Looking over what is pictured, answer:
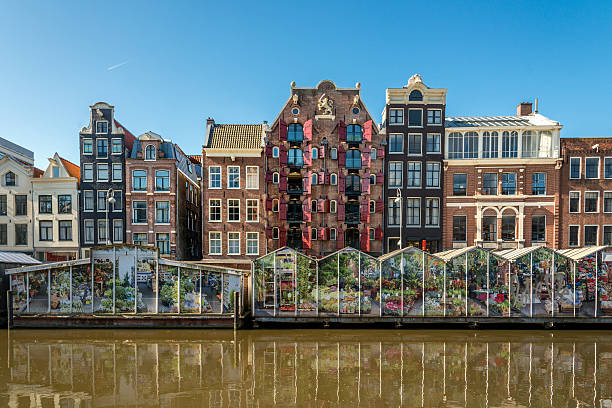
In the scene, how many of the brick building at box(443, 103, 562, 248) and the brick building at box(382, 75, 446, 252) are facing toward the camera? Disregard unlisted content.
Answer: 2

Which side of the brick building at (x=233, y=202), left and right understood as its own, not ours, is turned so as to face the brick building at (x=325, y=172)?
left

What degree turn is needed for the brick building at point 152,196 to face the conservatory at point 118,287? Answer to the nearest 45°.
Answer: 0° — it already faces it

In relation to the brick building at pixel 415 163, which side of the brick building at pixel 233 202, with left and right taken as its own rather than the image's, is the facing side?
left
